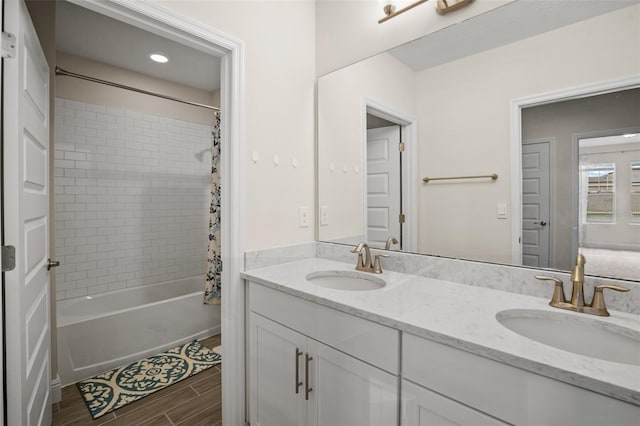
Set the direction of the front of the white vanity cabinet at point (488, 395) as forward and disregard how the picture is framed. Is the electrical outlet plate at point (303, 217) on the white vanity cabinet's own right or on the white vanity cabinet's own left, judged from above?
on the white vanity cabinet's own right

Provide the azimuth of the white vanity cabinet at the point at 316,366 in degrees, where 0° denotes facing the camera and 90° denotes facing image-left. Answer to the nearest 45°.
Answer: approximately 45°

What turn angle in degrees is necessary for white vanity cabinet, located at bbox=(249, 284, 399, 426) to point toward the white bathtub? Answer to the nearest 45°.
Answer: approximately 90° to its right

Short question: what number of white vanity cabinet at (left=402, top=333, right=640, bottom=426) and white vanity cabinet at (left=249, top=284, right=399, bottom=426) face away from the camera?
0

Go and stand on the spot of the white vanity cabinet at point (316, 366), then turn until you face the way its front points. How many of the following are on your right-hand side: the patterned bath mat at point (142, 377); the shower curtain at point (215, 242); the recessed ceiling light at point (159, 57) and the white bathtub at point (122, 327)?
4

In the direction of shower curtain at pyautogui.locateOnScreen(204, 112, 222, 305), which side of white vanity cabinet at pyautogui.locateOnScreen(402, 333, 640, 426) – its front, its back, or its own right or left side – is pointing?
right

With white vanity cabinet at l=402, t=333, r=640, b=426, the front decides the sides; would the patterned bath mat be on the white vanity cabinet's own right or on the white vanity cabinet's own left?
on the white vanity cabinet's own right

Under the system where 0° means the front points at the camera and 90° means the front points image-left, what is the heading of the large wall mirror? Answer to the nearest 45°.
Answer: approximately 45°

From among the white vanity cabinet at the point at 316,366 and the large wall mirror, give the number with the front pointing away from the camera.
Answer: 0

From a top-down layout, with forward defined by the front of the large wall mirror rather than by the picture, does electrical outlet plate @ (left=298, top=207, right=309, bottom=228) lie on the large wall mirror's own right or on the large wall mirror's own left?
on the large wall mirror's own right

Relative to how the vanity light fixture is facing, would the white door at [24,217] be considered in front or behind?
in front

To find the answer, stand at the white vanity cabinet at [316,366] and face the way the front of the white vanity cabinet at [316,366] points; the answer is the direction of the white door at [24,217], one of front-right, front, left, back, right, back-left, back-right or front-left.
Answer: front-right

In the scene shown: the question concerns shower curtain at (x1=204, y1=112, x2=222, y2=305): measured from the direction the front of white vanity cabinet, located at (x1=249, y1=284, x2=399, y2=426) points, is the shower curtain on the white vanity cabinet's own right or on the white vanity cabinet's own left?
on the white vanity cabinet's own right

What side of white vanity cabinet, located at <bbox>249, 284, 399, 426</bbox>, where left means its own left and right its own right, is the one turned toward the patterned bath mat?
right
